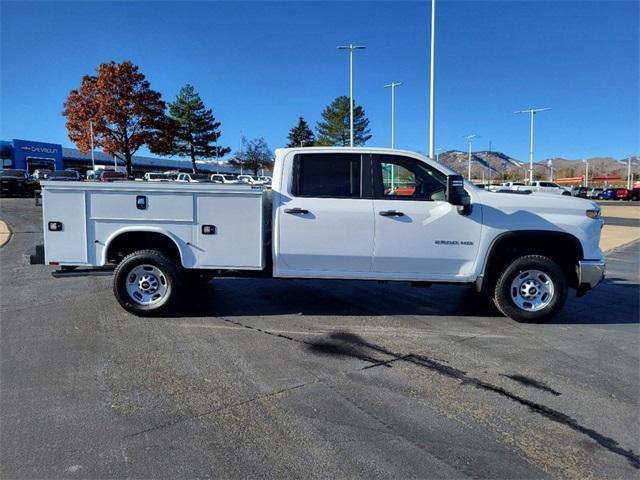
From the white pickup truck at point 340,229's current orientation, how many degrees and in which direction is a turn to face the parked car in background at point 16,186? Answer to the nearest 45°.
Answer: approximately 135° to its left

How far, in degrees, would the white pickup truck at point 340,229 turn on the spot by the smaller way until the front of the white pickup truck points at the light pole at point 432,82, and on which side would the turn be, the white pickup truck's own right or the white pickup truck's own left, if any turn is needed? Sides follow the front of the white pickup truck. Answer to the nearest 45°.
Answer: approximately 90° to the white pickup truck's own left

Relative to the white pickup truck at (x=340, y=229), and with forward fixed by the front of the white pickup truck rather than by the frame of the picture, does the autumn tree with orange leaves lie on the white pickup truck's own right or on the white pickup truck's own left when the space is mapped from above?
on the white pickup truck's own left

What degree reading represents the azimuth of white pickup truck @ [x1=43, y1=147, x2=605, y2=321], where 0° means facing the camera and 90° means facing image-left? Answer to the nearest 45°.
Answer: approximately 270°
